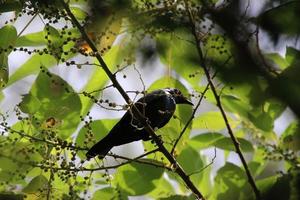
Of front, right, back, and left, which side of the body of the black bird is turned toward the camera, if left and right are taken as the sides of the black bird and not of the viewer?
right

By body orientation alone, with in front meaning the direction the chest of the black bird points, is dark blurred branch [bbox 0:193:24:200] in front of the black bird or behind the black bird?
behind

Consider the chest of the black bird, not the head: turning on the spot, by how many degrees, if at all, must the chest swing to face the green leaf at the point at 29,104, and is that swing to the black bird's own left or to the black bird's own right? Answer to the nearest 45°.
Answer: approximately 135° to the black bird's own right

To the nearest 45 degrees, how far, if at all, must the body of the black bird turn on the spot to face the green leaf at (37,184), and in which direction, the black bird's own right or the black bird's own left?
approximately 135° to the black bird's own right
